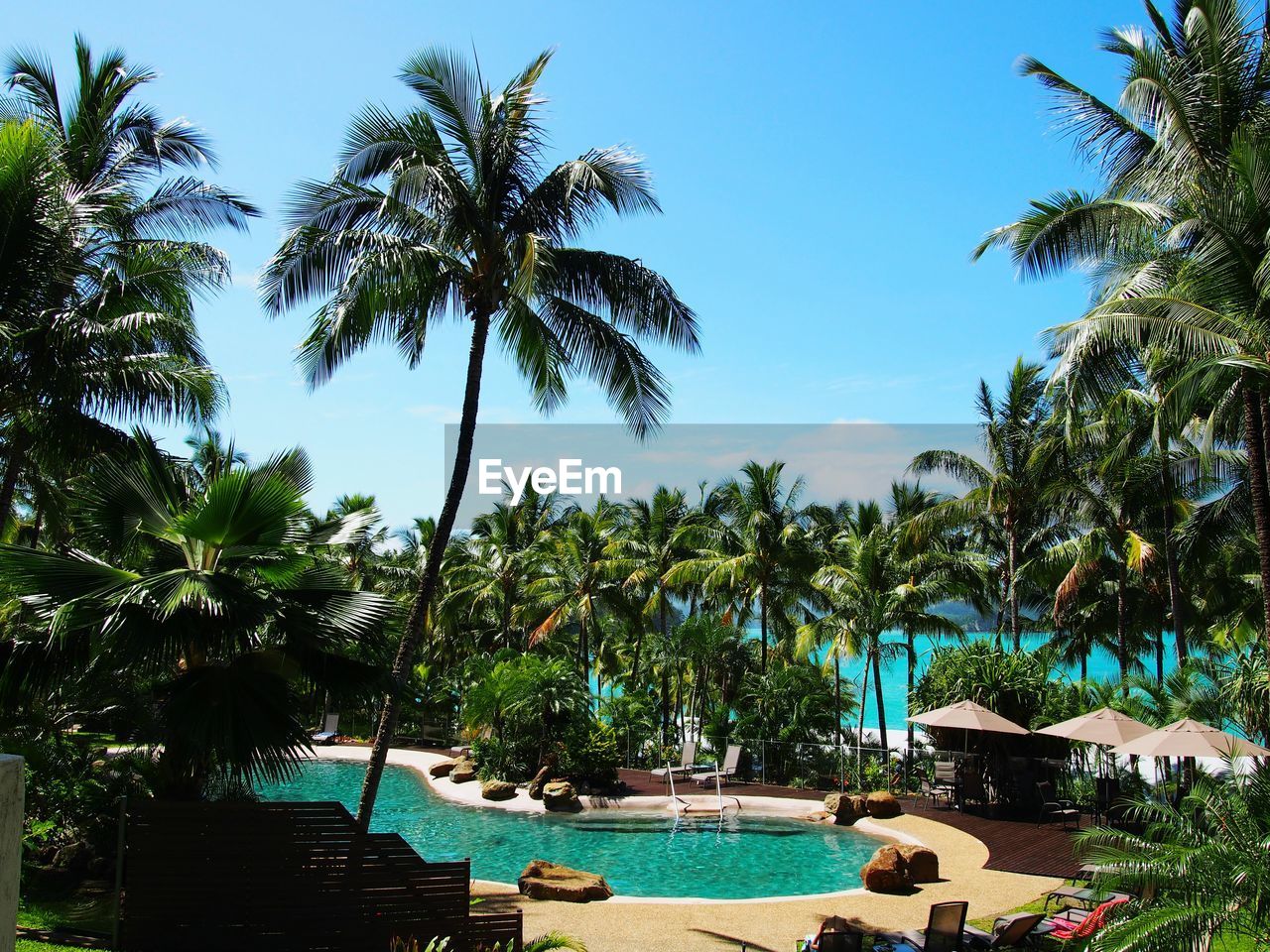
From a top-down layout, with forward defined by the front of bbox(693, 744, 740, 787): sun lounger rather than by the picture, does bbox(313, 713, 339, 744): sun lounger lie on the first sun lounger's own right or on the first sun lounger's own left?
on the first sun lounger's own right

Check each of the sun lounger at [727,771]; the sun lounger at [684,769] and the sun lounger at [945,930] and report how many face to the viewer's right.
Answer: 0

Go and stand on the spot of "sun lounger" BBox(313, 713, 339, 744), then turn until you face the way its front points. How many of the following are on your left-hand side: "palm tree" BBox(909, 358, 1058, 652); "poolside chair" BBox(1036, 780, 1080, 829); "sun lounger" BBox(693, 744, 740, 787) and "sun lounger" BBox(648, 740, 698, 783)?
4

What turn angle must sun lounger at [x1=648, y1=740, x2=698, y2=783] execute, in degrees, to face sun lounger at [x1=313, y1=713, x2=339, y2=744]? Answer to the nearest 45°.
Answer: approximately 90° to its right

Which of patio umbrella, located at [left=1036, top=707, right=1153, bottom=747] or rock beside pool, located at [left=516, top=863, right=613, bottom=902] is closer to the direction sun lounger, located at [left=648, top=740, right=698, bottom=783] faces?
the rock beside pool

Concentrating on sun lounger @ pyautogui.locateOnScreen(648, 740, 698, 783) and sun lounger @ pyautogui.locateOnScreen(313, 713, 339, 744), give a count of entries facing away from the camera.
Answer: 0

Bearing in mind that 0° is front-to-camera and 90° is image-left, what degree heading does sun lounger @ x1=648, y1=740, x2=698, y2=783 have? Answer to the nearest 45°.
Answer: approximately 45°

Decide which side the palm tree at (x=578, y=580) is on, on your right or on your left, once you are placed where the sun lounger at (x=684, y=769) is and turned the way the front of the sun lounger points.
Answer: on your right

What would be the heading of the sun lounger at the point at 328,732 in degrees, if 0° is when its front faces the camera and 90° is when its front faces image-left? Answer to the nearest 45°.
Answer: approximately 45°

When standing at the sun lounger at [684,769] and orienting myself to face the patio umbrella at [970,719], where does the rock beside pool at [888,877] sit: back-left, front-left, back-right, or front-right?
front-right

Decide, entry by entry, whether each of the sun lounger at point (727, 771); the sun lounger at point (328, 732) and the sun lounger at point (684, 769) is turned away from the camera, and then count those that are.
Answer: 0

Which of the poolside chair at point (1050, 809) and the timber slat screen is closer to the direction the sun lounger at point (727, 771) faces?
the timber slat screen

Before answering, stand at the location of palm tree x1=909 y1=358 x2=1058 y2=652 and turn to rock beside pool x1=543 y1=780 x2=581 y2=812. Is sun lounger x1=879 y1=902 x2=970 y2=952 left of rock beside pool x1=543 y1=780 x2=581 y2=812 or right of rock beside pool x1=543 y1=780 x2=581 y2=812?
left

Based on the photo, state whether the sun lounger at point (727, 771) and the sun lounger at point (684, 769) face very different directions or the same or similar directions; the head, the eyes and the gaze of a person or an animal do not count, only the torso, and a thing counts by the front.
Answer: same or similar directions

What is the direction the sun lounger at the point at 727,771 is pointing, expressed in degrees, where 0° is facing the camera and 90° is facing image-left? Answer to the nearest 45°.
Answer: approximately 45°

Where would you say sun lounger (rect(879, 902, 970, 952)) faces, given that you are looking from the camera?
facing away from the viewer and to the left of the viewer

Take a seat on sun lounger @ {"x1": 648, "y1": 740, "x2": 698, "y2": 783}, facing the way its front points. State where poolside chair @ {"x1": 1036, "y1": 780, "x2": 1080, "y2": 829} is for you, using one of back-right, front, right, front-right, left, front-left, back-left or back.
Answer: left
